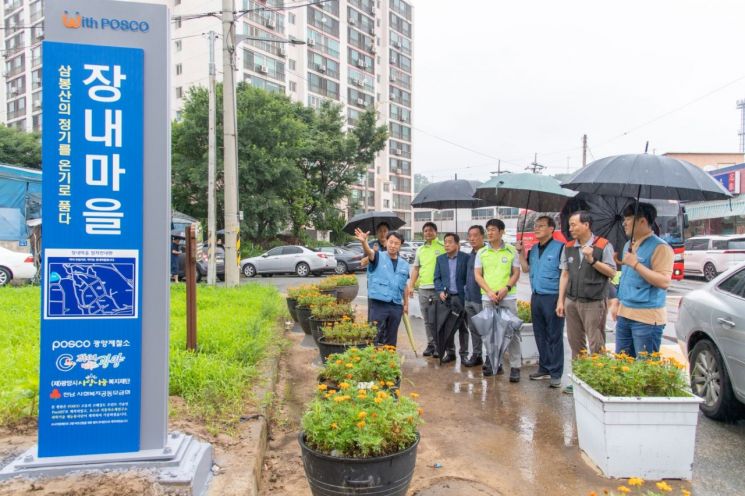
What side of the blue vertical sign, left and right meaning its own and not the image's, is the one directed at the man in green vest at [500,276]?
left

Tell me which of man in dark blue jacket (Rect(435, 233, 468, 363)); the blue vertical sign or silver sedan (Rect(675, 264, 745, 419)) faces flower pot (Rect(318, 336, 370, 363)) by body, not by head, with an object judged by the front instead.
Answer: the man in dark blue jacket

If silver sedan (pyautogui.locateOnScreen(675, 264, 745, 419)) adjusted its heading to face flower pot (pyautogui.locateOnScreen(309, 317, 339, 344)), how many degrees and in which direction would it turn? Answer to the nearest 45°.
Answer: approximately 135° to its right

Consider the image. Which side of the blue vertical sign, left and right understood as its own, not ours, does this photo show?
front

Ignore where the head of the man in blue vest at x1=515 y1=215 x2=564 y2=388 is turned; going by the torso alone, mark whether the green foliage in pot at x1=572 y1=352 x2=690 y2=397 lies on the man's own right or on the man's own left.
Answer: on the man's own left

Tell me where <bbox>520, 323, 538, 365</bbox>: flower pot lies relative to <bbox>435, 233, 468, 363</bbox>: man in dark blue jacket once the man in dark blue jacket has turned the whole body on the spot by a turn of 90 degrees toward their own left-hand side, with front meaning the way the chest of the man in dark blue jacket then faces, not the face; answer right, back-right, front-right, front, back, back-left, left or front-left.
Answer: front-left

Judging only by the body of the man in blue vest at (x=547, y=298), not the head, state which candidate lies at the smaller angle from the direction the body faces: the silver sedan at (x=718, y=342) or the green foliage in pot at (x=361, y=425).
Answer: the green foliage in pot

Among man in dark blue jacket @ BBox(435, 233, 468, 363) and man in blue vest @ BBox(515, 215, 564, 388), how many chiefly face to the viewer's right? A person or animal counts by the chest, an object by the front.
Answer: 0

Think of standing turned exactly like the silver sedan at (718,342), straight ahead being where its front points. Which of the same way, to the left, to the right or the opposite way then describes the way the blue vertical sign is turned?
the same way

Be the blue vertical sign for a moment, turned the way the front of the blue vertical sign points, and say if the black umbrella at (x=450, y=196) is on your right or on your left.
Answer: on your left

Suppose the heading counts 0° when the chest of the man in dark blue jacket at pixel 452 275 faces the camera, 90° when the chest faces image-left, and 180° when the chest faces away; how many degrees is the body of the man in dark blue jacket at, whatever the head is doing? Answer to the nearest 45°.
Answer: approximately 45°

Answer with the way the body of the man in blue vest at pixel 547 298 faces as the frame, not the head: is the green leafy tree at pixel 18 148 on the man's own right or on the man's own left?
on the man's own right

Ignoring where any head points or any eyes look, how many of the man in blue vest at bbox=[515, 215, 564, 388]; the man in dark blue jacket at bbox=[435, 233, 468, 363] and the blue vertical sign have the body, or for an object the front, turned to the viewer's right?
0

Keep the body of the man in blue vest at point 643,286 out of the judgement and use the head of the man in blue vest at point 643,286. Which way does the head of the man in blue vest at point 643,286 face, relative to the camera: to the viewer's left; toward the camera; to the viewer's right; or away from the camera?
to the viewer's left

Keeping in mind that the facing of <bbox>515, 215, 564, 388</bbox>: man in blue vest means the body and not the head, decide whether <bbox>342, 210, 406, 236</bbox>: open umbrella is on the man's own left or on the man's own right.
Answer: on the man's own right

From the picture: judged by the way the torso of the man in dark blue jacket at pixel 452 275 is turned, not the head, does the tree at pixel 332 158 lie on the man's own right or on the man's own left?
on the man's own right

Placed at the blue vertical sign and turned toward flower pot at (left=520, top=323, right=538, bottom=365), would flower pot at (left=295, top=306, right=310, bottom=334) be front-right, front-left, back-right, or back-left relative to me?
front-left
